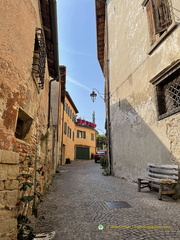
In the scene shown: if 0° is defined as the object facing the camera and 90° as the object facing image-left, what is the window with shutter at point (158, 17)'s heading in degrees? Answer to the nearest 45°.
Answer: approximately 45°

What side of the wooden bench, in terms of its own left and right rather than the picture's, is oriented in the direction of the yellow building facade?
right

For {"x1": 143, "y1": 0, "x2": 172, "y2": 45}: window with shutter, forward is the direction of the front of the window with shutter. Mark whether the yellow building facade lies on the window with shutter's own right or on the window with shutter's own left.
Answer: on the window with shutter's own right

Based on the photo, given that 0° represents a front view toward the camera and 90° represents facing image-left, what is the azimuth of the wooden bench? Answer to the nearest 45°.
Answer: approximately 45°
